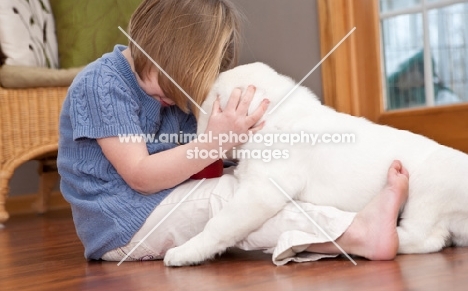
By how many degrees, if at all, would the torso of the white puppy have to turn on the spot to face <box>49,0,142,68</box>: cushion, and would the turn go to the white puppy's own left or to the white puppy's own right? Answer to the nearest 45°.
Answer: approximately 45° to the white puppy's own right

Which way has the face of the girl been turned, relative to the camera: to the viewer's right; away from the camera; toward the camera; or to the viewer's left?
to the viewer's right

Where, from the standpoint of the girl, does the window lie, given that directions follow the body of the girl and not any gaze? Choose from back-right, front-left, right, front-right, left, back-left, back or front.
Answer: front-left

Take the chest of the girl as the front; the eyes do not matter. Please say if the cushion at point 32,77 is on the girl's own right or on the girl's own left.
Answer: on the girl's own left

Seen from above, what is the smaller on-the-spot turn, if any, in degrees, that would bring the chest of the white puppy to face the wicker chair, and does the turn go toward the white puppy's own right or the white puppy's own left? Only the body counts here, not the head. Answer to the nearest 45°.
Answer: approximately 45° to the white puppy's own right

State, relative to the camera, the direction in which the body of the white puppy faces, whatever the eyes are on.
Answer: to the viewer's left

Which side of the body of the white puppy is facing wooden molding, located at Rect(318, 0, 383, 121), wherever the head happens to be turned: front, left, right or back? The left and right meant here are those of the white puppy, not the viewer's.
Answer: right

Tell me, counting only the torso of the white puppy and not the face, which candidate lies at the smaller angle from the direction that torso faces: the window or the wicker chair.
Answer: the wicker chair

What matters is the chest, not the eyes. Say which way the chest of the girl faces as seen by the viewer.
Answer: to the viewer's right

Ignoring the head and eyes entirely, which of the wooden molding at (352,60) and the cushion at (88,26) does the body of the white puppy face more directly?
the cushion
